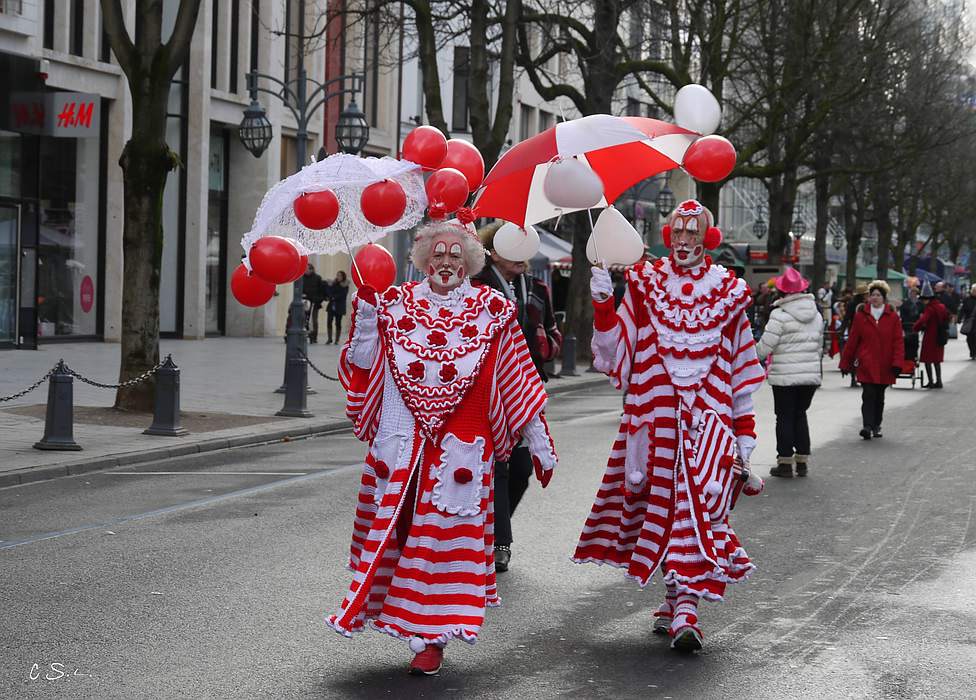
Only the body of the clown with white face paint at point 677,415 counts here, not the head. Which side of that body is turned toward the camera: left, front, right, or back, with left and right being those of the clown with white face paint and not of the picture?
front

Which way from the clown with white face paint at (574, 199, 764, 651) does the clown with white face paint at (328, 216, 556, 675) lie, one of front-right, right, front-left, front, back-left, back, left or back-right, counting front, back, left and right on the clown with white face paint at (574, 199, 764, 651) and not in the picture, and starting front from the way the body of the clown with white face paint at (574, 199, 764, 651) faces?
front-right

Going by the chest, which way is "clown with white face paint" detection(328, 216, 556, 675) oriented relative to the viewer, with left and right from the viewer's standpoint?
facing the viewer

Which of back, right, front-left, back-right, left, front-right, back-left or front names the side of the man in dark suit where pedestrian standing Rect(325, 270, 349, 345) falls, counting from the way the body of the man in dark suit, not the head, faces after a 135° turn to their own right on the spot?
front-right

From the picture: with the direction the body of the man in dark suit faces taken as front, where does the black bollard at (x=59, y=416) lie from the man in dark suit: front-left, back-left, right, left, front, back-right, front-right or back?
back-right

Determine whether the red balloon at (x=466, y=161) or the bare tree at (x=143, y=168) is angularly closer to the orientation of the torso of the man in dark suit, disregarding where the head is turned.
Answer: the red balloon

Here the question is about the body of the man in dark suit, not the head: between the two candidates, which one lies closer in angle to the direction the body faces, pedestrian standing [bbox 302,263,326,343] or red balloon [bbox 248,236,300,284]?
the red balloon

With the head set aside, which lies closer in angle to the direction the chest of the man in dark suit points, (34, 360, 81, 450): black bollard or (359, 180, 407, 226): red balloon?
the red balloon

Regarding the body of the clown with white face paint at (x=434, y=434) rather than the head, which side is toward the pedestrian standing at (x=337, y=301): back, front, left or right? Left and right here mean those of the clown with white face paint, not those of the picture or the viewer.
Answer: back

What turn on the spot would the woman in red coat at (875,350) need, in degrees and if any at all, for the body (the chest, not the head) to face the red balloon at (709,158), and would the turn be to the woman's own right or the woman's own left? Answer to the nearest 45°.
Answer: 0° — they already face it

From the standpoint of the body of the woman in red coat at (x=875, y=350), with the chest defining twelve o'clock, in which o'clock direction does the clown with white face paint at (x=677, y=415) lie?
The clown with white face paint is roughly at 12 o'clock from the woman in red coat.

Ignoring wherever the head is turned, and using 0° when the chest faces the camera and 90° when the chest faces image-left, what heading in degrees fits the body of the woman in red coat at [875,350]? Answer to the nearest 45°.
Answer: approximately 0°

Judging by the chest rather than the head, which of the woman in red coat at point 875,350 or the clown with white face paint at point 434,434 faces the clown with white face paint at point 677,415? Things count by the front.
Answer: the woman in red coat

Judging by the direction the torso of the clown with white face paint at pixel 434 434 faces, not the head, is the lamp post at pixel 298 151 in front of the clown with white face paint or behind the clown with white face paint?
behind
